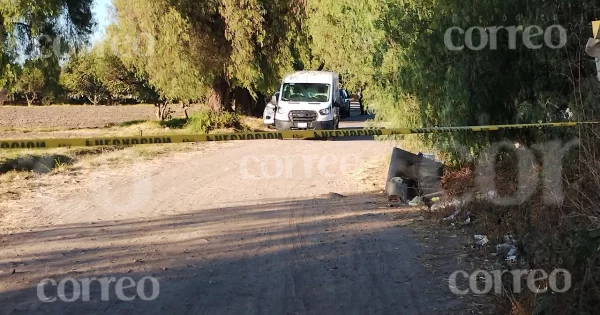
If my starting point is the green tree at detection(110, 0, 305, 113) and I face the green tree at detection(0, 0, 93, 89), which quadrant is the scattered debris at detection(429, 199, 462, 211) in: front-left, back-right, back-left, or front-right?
back-left

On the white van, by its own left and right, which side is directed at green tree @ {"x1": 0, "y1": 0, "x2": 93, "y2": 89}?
right

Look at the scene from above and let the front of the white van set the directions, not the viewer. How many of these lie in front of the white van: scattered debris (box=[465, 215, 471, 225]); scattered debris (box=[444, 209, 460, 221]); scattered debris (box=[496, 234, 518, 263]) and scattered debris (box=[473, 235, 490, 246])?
4

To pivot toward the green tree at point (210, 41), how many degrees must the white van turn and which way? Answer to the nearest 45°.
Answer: approximately 90° to its right

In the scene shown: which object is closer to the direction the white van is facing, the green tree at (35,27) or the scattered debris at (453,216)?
the scattered debris

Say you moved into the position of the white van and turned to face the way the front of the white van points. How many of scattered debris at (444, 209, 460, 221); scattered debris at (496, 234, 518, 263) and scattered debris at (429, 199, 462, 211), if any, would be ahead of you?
3

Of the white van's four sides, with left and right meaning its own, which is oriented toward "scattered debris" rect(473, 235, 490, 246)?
front

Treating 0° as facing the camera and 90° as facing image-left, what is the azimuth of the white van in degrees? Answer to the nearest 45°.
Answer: approximately 0°

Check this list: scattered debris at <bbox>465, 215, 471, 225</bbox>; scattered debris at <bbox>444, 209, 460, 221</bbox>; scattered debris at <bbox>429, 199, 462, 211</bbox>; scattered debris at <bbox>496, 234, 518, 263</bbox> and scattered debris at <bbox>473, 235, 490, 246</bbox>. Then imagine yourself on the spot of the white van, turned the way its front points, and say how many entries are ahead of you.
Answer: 5

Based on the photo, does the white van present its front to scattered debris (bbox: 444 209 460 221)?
yes

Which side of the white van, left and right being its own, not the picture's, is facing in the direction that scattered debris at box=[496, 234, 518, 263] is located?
front

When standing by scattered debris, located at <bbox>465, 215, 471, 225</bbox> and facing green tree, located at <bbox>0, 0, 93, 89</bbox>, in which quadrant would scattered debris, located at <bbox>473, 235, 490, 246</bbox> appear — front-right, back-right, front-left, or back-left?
back-left
